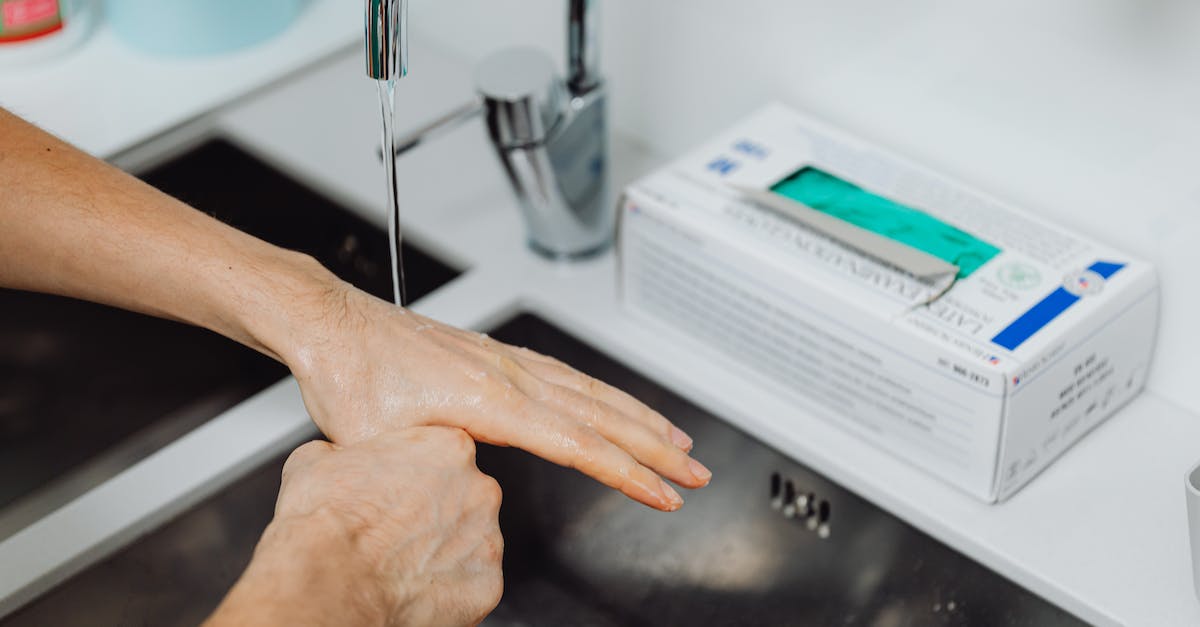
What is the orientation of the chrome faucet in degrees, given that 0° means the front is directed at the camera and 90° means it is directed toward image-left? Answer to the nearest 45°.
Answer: approximately 45°
